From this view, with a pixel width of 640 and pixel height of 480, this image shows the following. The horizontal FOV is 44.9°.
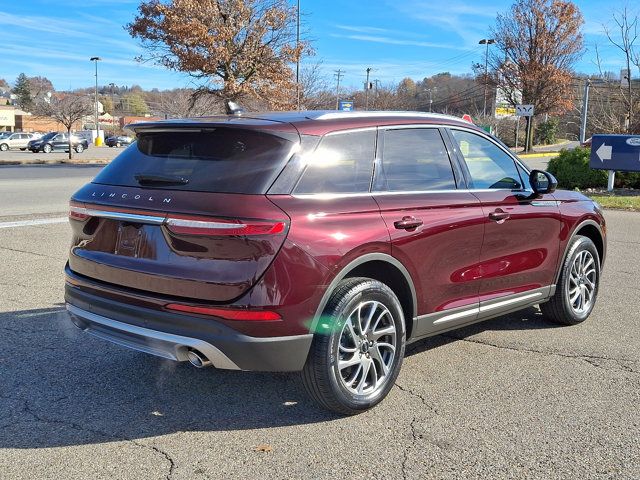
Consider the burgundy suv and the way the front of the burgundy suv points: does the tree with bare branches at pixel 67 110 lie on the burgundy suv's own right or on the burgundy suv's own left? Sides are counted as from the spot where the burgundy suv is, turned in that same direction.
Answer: on the burgundy suv's own left

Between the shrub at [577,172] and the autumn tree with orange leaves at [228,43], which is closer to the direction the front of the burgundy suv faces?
the shrub

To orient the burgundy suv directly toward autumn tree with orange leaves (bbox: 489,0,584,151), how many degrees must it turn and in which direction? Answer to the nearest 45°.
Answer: approximately 45° to its left

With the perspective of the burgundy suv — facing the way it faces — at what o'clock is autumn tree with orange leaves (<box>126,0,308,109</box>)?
The autumn tree with orange leaves is roughly at 10 o'clock from the burgundy suv.

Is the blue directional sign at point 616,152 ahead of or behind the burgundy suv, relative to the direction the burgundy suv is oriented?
ahead

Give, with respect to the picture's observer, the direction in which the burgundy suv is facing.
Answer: facing away from the viewer and to the right of the viewer
